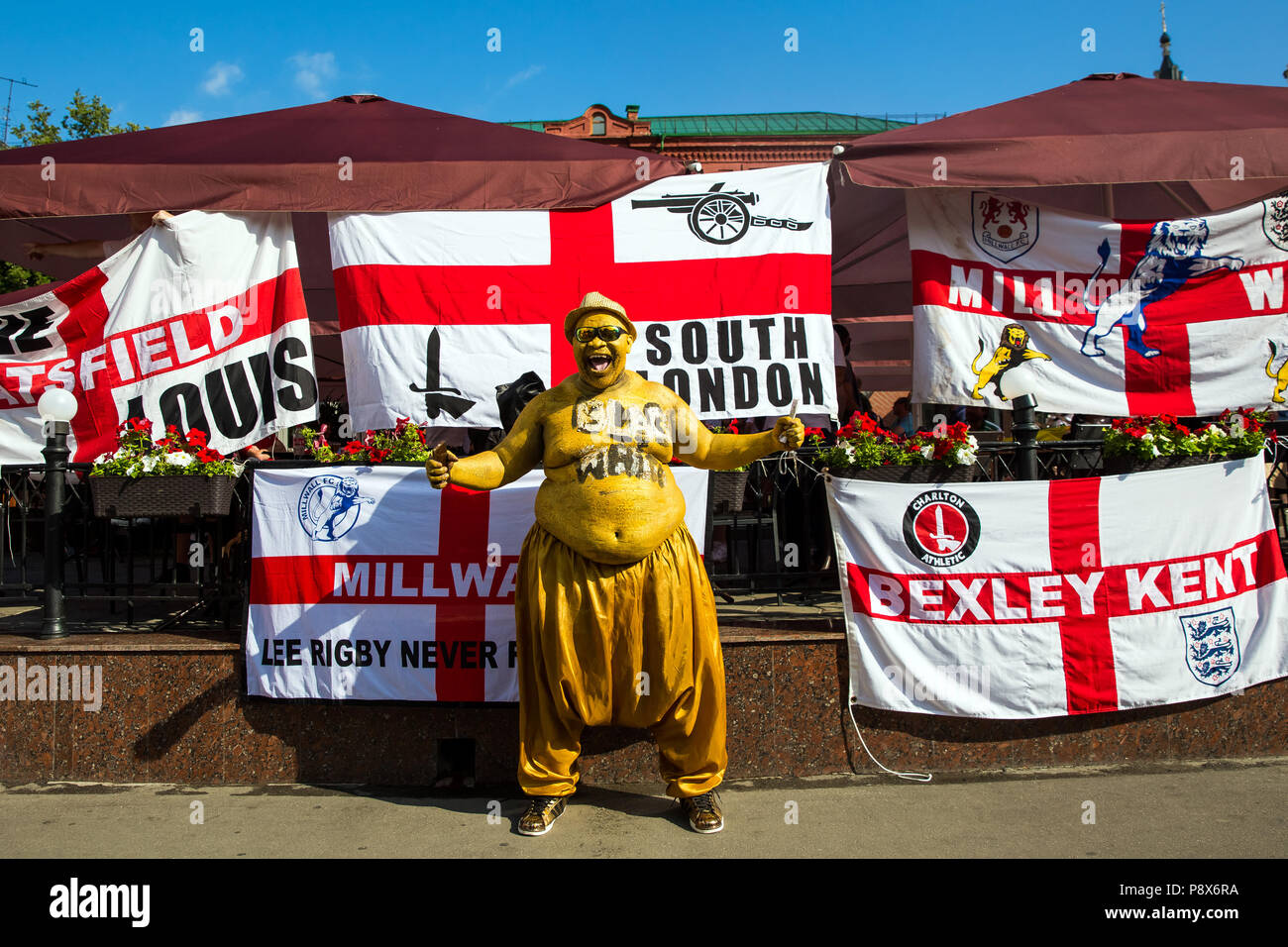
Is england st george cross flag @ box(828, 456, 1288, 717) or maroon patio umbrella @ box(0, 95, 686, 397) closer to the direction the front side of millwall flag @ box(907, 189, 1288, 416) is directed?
the england st george cross flag

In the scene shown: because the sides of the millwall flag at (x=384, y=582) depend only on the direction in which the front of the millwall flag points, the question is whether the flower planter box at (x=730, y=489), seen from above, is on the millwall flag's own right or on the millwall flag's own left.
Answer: on the millwall flag's own left

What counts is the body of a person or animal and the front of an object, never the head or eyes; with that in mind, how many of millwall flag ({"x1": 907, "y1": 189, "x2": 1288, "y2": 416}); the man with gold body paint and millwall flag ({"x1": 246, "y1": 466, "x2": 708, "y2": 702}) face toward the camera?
3

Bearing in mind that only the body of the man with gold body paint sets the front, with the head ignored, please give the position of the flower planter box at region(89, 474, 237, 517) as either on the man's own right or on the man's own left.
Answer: on the man's own right

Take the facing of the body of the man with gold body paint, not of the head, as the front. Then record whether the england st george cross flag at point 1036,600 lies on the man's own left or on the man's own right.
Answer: on the man's own left

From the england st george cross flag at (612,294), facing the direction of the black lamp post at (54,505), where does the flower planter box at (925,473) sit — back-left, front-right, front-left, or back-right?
back-left

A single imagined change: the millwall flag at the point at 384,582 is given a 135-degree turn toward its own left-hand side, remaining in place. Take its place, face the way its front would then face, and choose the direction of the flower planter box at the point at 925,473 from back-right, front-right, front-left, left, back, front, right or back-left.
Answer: front-right

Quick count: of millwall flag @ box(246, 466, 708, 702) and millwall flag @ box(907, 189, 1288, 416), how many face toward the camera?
2

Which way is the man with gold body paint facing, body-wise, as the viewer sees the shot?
toward the camera

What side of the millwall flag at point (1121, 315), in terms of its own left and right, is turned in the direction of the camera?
front
